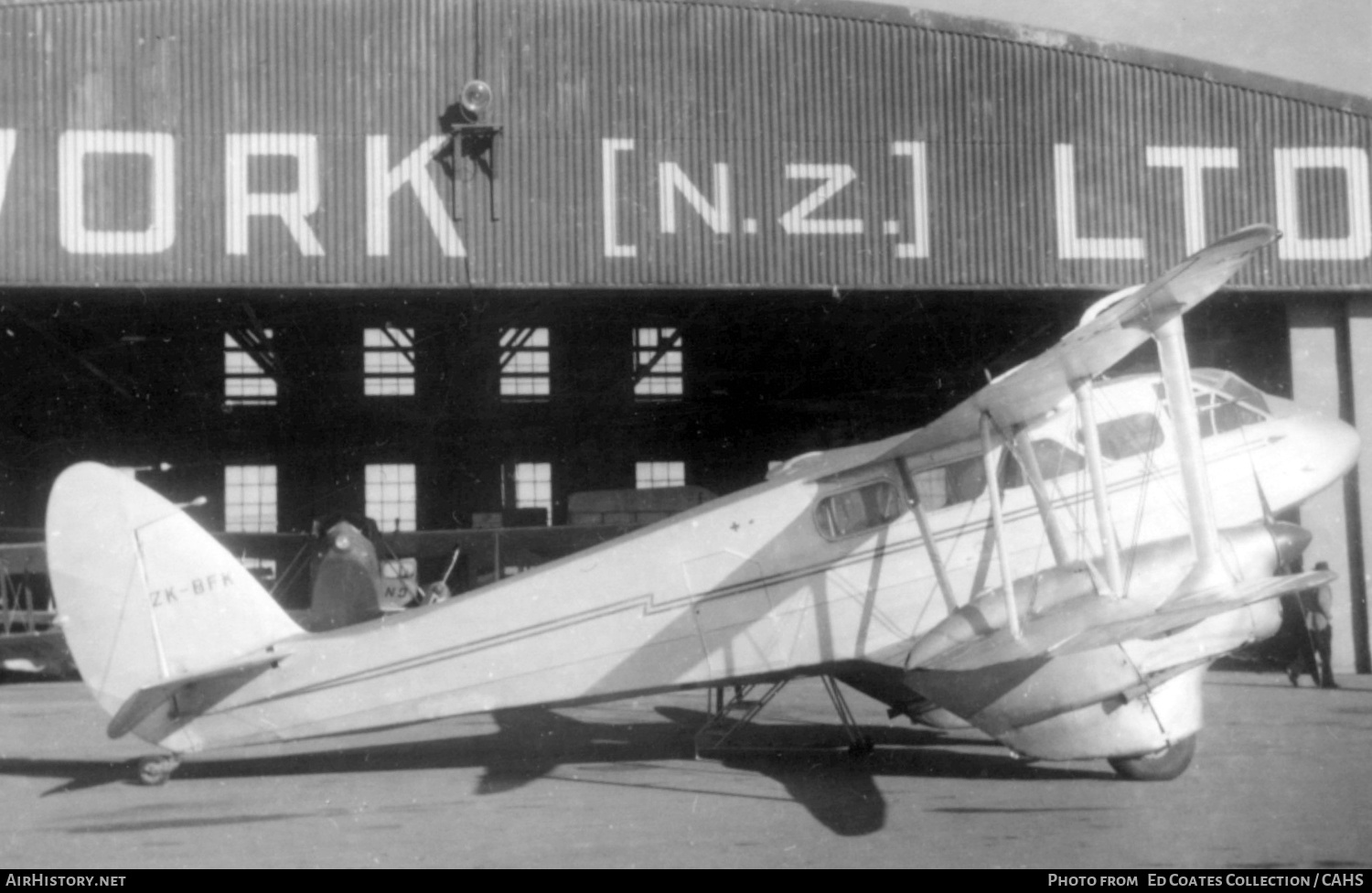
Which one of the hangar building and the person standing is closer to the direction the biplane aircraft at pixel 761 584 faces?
the person standing

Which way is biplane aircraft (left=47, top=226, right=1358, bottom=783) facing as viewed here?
to the viewer's right

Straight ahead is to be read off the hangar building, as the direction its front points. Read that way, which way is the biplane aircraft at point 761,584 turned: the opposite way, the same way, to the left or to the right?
to the left

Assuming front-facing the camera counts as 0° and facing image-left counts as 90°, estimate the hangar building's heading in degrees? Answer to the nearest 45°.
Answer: approximately 0°

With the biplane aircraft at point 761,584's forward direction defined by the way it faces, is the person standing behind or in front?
in front

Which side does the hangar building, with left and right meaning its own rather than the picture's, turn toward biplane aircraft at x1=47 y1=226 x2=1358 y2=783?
front

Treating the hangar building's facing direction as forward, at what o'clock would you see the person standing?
The person standing is roughly at 9 o'clock from the hangar building.

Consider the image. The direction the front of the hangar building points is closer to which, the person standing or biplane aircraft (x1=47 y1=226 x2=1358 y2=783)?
the biplane aircraft

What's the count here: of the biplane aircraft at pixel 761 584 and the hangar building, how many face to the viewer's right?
1

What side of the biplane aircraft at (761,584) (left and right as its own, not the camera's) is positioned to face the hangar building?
left
